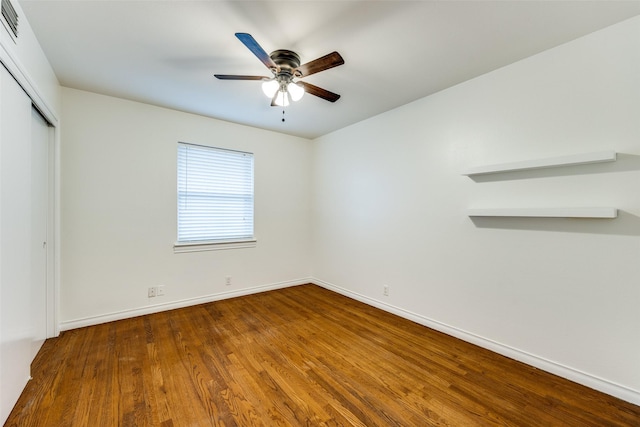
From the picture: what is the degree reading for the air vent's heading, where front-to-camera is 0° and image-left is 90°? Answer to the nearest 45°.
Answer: approximately 270°

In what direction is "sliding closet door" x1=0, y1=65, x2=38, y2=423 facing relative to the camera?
to the viewer's right

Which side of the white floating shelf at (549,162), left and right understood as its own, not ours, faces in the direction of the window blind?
right

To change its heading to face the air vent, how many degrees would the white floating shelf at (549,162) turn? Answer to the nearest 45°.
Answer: approximately 45° to its right

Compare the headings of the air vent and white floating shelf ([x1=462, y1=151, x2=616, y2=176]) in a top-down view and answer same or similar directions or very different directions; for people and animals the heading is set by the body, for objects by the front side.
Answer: very different directions

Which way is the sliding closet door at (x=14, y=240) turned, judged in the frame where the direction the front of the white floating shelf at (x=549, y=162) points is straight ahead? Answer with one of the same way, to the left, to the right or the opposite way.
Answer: the opposite way

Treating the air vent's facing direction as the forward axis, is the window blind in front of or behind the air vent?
in front

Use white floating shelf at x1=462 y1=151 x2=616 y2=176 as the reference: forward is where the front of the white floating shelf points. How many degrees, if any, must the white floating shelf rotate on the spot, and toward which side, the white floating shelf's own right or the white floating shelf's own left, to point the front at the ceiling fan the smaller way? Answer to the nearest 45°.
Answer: approximately 45° to the white floating shelf's own right

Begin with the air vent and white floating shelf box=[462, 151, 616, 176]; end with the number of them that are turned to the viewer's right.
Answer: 1
